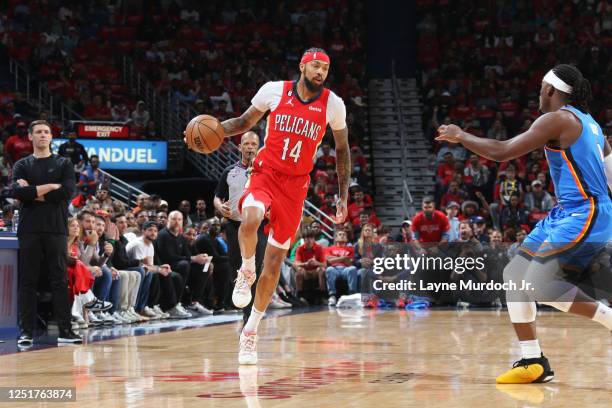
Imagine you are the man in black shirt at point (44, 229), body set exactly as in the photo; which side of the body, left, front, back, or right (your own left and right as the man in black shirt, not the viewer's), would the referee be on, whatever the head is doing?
left

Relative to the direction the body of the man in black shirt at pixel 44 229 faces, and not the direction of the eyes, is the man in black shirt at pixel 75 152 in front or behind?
behind

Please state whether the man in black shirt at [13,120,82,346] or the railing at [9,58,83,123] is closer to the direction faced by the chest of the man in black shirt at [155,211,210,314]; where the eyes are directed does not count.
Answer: the man in black shirt

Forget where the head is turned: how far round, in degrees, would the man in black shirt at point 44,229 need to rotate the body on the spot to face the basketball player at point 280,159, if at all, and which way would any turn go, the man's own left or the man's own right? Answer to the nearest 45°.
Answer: approximately 45° to the man's own left

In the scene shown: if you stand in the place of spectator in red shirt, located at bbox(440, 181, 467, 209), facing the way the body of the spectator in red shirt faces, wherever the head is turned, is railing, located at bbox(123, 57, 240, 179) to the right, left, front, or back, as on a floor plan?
right

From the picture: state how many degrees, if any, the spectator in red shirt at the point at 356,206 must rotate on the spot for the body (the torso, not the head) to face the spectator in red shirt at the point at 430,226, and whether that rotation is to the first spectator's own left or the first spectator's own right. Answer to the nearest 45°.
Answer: approximately 45° to the first spectator's own left

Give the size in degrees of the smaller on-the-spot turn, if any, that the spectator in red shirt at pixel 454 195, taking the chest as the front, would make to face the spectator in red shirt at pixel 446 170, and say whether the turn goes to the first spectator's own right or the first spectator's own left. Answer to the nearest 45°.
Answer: approximately 180°

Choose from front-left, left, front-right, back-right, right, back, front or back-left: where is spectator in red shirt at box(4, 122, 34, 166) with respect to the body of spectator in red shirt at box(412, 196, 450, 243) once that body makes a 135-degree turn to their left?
back-left

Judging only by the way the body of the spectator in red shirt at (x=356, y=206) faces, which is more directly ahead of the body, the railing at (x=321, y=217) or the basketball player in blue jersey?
the basketball player in blue jersey

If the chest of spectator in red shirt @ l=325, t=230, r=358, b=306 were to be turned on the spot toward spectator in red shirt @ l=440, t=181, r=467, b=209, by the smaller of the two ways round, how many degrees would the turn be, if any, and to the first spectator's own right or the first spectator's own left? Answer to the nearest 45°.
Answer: approximately 135° to the first spectator's own left

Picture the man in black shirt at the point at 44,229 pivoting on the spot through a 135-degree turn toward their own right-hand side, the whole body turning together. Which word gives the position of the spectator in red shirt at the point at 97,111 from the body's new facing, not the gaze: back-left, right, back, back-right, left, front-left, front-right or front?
front-right
